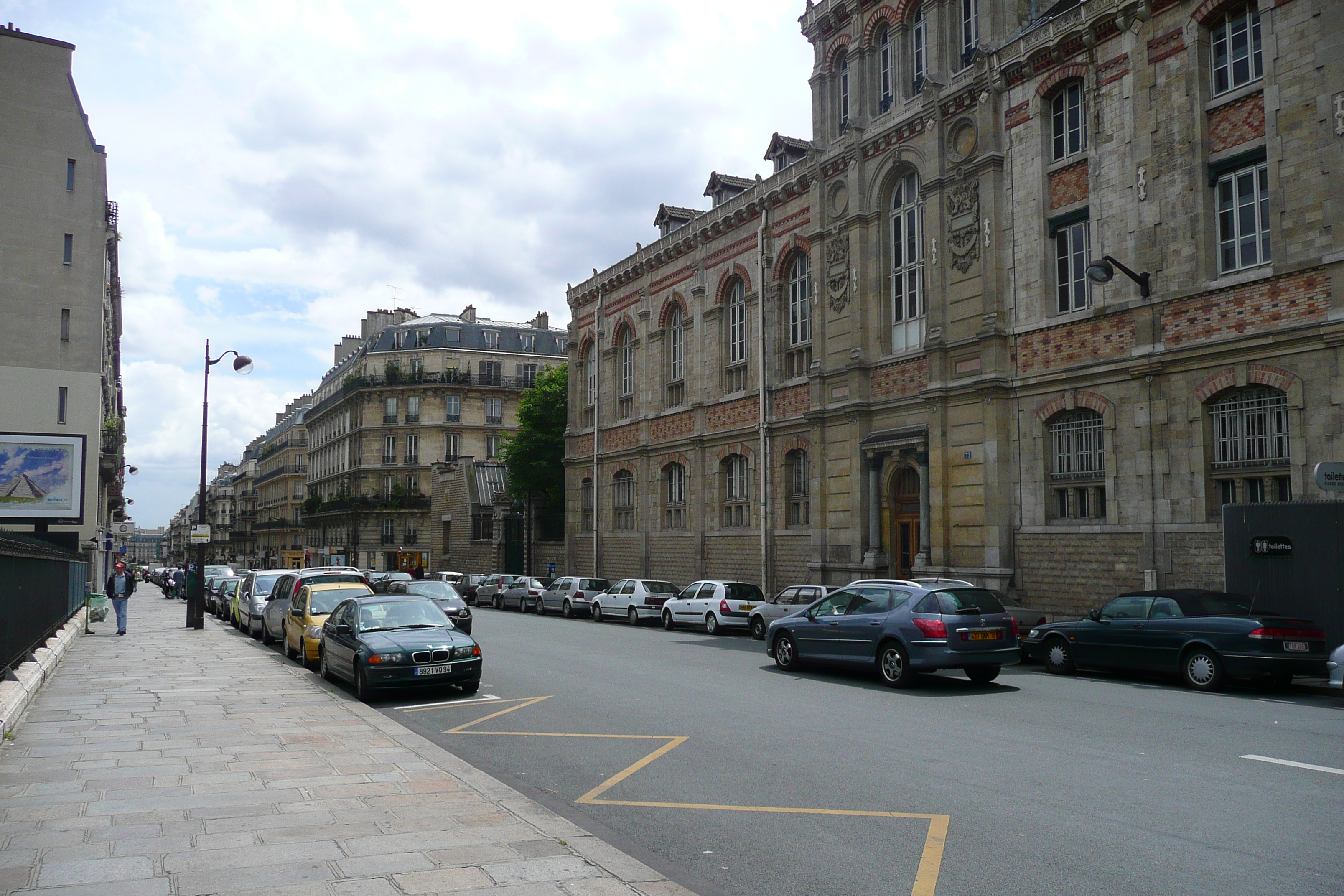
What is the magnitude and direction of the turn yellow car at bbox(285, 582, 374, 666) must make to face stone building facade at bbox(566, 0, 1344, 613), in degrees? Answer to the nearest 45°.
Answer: approximately 90° to its left

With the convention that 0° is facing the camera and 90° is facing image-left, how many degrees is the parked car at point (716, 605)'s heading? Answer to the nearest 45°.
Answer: approximately 135°

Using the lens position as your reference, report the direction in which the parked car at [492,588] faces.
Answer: facing away from the viewer and to the left of the viewer

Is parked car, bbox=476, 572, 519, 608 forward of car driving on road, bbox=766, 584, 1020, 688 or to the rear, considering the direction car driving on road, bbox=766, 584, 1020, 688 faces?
forward

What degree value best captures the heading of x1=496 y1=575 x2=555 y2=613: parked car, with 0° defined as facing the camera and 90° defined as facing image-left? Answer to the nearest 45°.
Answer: approximately 135°

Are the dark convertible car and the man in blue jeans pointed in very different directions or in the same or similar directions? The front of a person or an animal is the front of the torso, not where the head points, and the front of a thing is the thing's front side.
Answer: very different directions

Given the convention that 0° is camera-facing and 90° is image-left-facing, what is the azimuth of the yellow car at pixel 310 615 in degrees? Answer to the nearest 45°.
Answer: approximately 0°

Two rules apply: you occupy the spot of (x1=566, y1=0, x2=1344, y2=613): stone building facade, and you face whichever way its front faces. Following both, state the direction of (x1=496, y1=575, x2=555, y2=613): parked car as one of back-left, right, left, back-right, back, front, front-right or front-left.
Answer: right

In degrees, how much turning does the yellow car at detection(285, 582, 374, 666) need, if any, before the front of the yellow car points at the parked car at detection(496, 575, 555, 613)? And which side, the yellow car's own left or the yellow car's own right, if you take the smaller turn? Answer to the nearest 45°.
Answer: approximately 180°

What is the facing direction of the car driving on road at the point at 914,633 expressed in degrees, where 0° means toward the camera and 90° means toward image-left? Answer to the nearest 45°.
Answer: approximately 135°

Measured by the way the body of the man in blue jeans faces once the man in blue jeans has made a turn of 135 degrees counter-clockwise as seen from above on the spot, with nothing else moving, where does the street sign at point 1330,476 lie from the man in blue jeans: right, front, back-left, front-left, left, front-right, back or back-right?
right

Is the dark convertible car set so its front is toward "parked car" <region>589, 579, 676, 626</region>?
yes

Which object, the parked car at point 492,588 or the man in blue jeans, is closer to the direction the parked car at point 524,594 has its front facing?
the parked car

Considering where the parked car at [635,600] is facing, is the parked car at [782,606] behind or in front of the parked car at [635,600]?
behind
